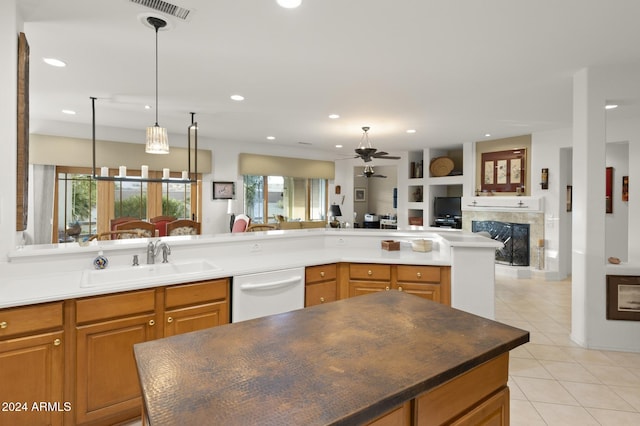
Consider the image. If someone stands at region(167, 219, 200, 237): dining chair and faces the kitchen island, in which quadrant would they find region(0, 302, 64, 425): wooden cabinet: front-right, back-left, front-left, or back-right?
front-right

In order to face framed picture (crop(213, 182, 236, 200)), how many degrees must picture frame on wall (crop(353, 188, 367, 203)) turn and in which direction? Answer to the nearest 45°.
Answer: approximately 45° to its right

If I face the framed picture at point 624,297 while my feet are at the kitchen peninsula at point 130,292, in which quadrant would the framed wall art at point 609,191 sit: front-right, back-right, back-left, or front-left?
front-left

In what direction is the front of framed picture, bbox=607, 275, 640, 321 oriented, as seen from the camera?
facing the viewer

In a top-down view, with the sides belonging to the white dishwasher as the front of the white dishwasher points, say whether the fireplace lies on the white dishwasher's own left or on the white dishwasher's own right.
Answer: on the white dishwasher's own left

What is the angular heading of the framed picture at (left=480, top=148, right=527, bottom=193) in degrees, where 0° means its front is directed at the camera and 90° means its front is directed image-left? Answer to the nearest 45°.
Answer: approximately 45°

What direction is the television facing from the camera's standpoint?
toward the camera

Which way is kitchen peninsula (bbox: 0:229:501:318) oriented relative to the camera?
toward the camera

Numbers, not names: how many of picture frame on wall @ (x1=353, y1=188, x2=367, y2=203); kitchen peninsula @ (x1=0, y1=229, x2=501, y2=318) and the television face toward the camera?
3

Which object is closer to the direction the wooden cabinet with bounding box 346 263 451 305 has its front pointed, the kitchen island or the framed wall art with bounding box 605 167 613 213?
the kitchen island
